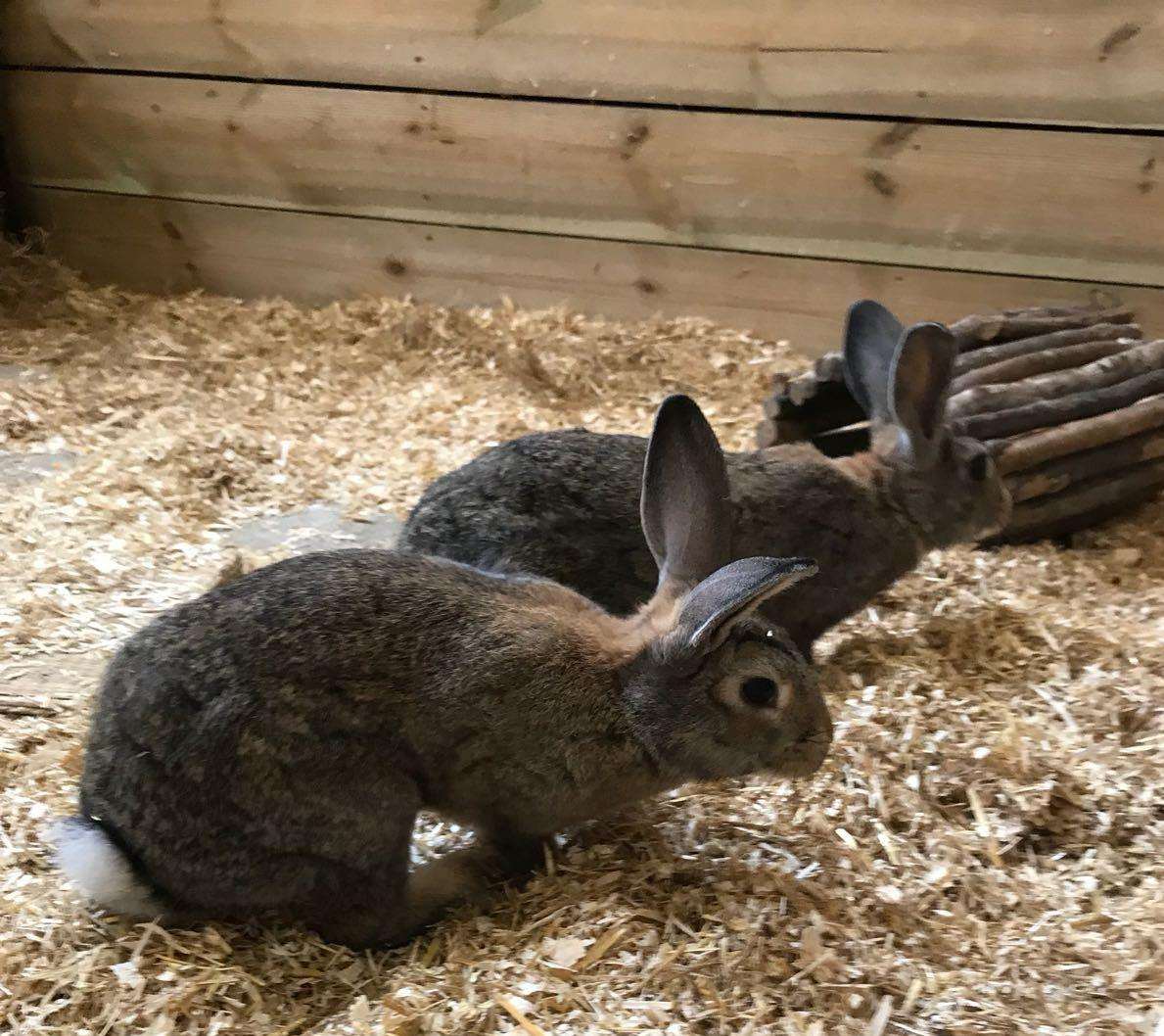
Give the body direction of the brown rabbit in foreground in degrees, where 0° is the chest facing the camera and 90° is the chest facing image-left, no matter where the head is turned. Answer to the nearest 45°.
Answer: approximately 270°

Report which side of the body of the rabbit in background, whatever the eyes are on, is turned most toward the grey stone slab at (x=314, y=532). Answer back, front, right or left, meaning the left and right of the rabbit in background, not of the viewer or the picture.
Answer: back

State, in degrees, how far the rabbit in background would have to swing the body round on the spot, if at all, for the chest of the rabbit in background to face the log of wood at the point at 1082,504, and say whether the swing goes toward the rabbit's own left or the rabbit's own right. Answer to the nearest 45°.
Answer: approximately 45° to the rabbit's own left

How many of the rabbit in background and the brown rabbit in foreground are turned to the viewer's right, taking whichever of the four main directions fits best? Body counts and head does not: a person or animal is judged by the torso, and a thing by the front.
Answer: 2

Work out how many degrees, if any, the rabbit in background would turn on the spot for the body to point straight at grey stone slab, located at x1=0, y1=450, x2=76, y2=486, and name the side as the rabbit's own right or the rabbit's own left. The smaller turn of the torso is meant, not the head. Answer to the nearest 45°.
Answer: approximately 180°

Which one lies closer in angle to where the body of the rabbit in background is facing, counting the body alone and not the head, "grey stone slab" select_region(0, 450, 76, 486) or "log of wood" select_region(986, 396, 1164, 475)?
the log of wood

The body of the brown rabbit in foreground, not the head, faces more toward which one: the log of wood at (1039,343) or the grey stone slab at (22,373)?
the log of wood

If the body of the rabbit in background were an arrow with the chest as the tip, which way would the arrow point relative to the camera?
to the viewer's right
